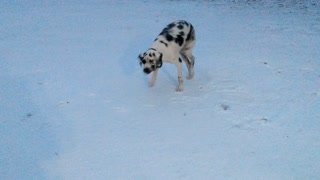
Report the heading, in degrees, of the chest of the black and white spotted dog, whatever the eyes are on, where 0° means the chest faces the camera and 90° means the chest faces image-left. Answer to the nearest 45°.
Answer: approximately 45°
